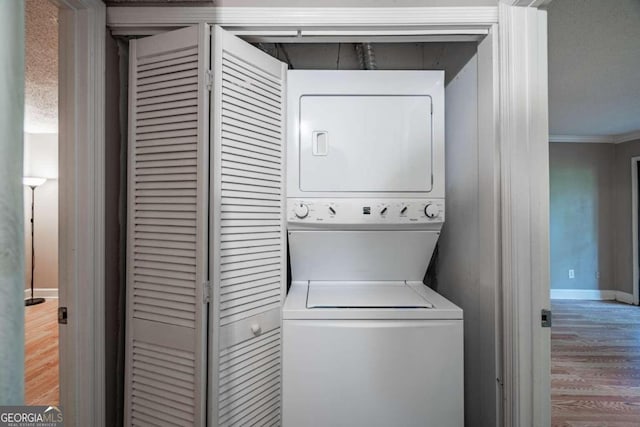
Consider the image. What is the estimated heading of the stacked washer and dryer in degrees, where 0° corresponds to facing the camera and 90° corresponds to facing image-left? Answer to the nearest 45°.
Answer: approximately 0°

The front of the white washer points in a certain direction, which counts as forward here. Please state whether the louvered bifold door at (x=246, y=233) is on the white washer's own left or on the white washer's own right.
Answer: on the white washer's own right

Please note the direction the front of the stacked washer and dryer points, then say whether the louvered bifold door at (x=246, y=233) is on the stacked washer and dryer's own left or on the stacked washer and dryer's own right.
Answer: on the stacked washer and dryer's own right

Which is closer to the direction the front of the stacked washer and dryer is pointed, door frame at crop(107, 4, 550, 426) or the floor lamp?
the door frame

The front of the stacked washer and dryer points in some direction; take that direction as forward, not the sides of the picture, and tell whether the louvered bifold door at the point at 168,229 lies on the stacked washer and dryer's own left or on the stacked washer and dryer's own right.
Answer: on the stacked washer and dryer's own right

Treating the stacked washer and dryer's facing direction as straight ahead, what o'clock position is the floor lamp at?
The floor lamp is roughly at 4 o'clock from the stacked washer and dryer.

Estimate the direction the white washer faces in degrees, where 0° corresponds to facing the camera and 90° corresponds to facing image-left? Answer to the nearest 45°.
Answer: approximately 0°

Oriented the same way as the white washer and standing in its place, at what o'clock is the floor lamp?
The floor lamp is roughly at 4 o'clock from the white washer.

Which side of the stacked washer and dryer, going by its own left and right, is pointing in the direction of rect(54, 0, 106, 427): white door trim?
right
